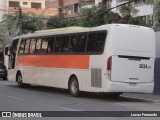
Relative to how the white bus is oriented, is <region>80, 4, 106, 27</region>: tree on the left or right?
on its right

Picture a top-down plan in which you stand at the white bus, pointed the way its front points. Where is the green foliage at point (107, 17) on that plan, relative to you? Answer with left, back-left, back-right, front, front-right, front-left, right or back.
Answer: front-right

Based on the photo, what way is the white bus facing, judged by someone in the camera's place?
facing away from the viewer and to the left of the viewer
